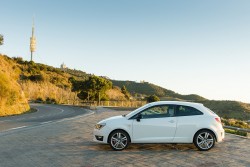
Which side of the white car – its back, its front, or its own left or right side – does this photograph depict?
left
